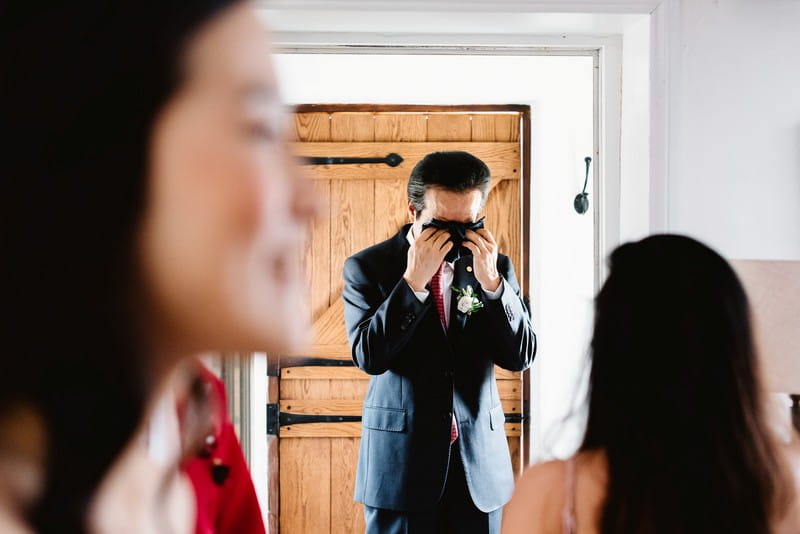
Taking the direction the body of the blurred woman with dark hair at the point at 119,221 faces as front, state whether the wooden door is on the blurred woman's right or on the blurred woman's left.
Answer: on the blurred woman's left

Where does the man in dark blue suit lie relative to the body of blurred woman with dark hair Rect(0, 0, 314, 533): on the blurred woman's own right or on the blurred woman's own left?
on the blurred woman's own left

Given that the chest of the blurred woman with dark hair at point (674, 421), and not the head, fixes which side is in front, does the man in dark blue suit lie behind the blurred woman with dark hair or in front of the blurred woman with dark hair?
in front

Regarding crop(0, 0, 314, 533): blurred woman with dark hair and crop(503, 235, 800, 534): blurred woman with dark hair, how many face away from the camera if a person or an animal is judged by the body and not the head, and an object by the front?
1

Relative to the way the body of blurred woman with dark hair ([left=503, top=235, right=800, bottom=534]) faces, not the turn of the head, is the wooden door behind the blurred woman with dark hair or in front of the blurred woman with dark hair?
in front

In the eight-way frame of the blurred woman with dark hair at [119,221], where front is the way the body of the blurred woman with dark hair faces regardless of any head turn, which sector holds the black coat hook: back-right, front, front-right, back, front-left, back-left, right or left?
front-left

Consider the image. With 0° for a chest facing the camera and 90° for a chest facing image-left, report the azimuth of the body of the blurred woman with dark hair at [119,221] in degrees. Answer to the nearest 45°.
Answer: approximately 270°

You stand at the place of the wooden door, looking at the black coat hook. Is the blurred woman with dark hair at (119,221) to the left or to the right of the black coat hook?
right

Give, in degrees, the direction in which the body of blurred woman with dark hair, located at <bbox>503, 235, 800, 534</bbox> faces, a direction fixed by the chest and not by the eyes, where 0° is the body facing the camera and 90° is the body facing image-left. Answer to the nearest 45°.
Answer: approximately 180°

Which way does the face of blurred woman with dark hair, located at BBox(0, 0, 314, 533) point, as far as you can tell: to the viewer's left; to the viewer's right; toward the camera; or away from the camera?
to the viewer's right

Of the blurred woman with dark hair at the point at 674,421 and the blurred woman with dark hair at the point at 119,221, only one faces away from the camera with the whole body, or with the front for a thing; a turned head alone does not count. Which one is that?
the blurred woman with dark hair at the point at 674,421
